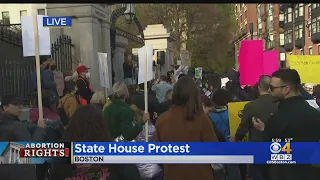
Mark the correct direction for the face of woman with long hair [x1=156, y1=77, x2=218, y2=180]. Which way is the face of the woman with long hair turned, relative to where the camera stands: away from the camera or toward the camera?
away from the camera

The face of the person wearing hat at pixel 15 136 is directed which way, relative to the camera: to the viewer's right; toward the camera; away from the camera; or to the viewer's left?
to the viewer's right

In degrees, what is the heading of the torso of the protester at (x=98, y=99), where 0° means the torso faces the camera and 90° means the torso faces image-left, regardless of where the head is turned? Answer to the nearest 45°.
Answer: approximately 180°

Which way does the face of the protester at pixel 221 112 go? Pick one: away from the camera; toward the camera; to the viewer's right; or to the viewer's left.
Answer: away from the camera

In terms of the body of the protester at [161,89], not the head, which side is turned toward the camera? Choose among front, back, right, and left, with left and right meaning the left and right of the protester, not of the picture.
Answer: back

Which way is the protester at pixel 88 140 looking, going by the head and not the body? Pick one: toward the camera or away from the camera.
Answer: away from the camera

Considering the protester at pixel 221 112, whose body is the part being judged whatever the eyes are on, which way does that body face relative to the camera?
away from the camera

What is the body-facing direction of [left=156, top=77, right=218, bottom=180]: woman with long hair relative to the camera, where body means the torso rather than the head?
away from the camera

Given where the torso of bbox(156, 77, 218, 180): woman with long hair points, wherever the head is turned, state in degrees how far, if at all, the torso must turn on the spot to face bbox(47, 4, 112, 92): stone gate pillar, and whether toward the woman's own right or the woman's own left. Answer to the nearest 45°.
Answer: approximately 45° to the woman's own left
